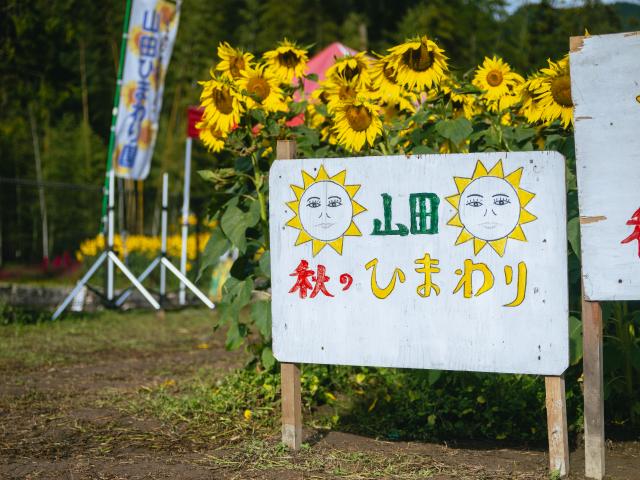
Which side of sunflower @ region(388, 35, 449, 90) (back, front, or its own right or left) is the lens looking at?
front

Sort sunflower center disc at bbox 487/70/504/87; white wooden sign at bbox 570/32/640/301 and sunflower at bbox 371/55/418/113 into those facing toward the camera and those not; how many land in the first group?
3

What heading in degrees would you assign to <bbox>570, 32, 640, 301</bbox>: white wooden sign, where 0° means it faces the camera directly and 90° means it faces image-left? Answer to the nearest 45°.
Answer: approximately 0°

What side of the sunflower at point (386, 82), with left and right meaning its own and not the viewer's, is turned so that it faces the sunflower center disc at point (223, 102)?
right

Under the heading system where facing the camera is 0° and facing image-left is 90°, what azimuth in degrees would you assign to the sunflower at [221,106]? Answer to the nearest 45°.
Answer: approximately 0°

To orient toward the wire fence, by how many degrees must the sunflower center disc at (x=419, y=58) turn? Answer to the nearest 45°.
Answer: approximately 135° to its right

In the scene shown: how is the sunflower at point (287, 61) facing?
toward the camera

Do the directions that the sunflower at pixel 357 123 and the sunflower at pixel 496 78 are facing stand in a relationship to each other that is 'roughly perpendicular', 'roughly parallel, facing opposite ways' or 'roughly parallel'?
roughly parallel

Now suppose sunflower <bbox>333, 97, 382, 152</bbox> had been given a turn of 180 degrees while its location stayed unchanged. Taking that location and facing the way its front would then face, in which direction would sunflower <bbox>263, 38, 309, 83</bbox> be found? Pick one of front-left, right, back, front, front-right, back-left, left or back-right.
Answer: front-left

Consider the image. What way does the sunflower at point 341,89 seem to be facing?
toward the camera

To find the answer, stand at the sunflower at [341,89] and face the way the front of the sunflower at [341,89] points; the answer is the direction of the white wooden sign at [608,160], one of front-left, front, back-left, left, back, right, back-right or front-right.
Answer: front-left

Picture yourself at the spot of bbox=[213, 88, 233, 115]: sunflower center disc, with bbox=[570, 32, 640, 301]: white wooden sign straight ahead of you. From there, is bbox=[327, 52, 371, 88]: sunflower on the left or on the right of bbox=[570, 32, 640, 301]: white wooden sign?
left
